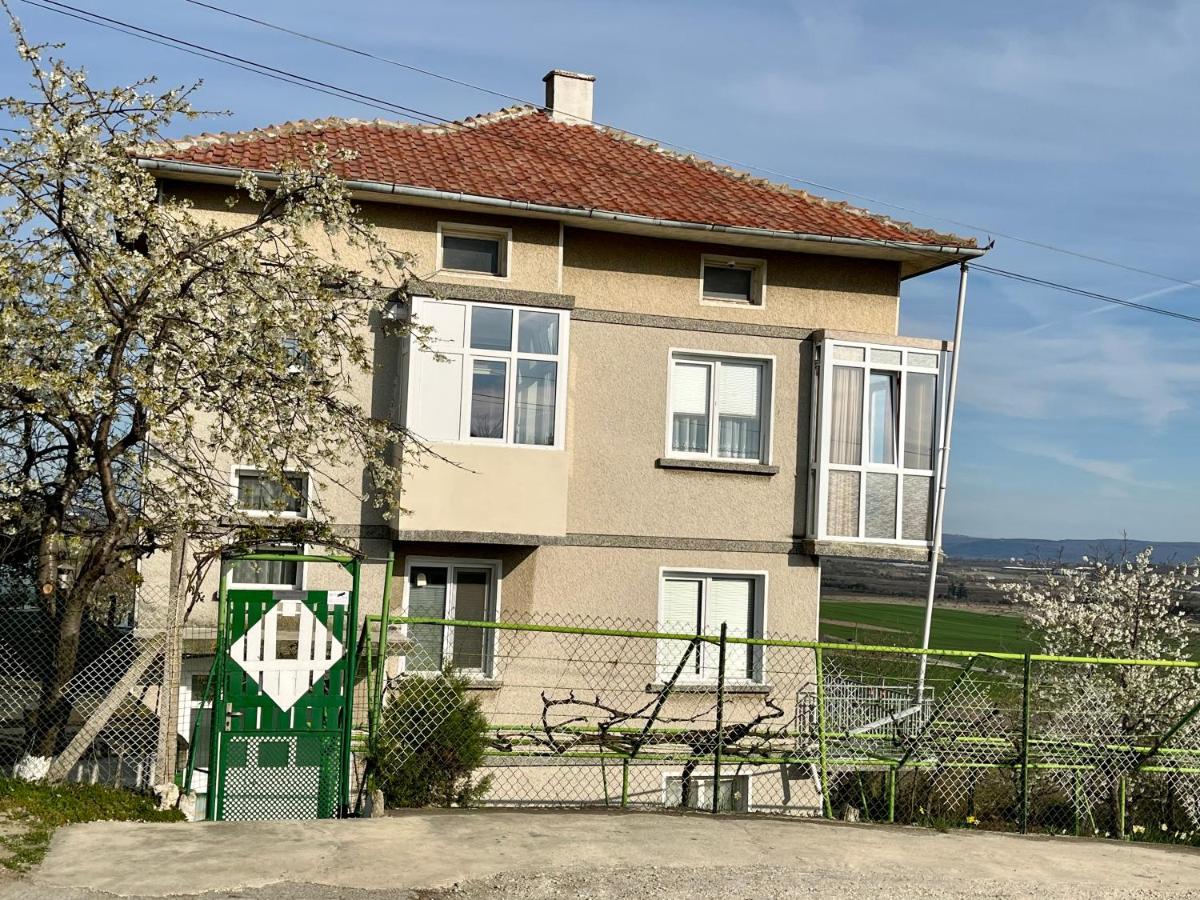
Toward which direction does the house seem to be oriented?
toward the camera

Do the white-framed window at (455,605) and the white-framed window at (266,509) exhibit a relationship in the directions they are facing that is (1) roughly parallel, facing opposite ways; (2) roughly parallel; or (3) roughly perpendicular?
roughly parallel

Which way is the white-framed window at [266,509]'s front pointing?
toward the camera

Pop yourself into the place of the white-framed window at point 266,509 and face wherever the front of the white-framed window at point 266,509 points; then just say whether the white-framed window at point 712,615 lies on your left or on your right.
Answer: on your left

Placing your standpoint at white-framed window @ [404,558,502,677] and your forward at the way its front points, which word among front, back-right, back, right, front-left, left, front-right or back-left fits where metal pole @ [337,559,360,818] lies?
front

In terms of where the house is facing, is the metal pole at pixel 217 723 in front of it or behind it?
in front

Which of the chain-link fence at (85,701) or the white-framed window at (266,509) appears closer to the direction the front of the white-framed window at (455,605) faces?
the chain-link fence

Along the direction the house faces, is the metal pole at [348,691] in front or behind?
in front

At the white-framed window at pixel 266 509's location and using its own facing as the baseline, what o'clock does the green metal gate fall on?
The green metal gate is roughly at 12 o'clock from the white-framed window.

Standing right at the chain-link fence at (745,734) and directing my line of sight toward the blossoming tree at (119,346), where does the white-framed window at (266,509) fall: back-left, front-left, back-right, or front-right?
front-right

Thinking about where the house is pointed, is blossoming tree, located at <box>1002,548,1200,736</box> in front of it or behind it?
behind

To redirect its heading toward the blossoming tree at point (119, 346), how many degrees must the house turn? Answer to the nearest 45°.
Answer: approximately 45° to its right

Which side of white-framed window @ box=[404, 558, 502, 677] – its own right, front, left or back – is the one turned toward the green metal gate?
front
